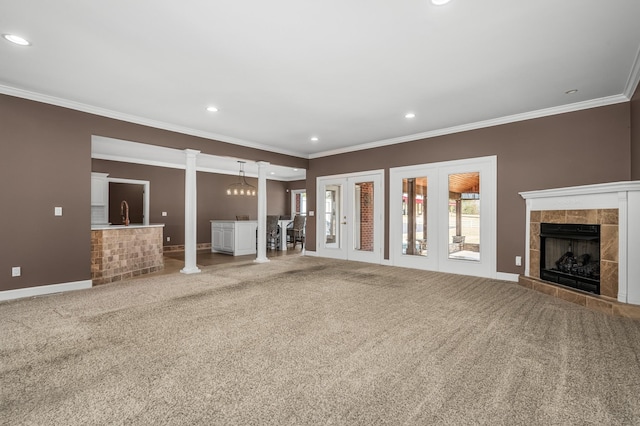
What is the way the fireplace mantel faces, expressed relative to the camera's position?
facing the viewer and to the left of the viewer

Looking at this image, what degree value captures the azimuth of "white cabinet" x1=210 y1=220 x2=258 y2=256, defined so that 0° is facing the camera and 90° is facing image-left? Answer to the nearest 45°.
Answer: approximately 45°

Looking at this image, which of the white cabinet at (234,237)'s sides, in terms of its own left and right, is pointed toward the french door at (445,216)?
left

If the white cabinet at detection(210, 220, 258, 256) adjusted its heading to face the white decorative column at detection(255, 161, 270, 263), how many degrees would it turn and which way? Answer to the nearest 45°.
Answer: approximately 90° to its left

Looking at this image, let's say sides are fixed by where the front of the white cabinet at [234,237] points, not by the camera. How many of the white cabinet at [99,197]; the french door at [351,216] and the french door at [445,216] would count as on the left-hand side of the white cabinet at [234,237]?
2

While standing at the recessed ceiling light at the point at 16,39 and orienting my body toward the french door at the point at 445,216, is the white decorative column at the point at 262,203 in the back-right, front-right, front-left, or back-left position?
front-left

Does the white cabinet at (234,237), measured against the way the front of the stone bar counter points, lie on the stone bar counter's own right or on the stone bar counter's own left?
on the stone bar counter's own left

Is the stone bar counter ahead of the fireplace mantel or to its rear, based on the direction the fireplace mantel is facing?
ahead

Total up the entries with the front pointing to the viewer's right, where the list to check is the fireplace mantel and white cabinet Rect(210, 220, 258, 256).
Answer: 0

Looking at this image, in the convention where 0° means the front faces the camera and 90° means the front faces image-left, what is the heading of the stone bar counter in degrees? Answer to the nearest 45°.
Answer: approximately 315°

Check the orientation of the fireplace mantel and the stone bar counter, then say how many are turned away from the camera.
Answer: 0

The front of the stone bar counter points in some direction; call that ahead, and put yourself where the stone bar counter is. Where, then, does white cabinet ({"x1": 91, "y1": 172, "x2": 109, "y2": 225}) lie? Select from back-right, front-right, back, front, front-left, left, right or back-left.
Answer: back-left

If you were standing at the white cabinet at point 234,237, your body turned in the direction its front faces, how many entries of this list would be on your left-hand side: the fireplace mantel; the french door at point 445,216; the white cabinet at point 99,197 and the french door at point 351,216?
3
